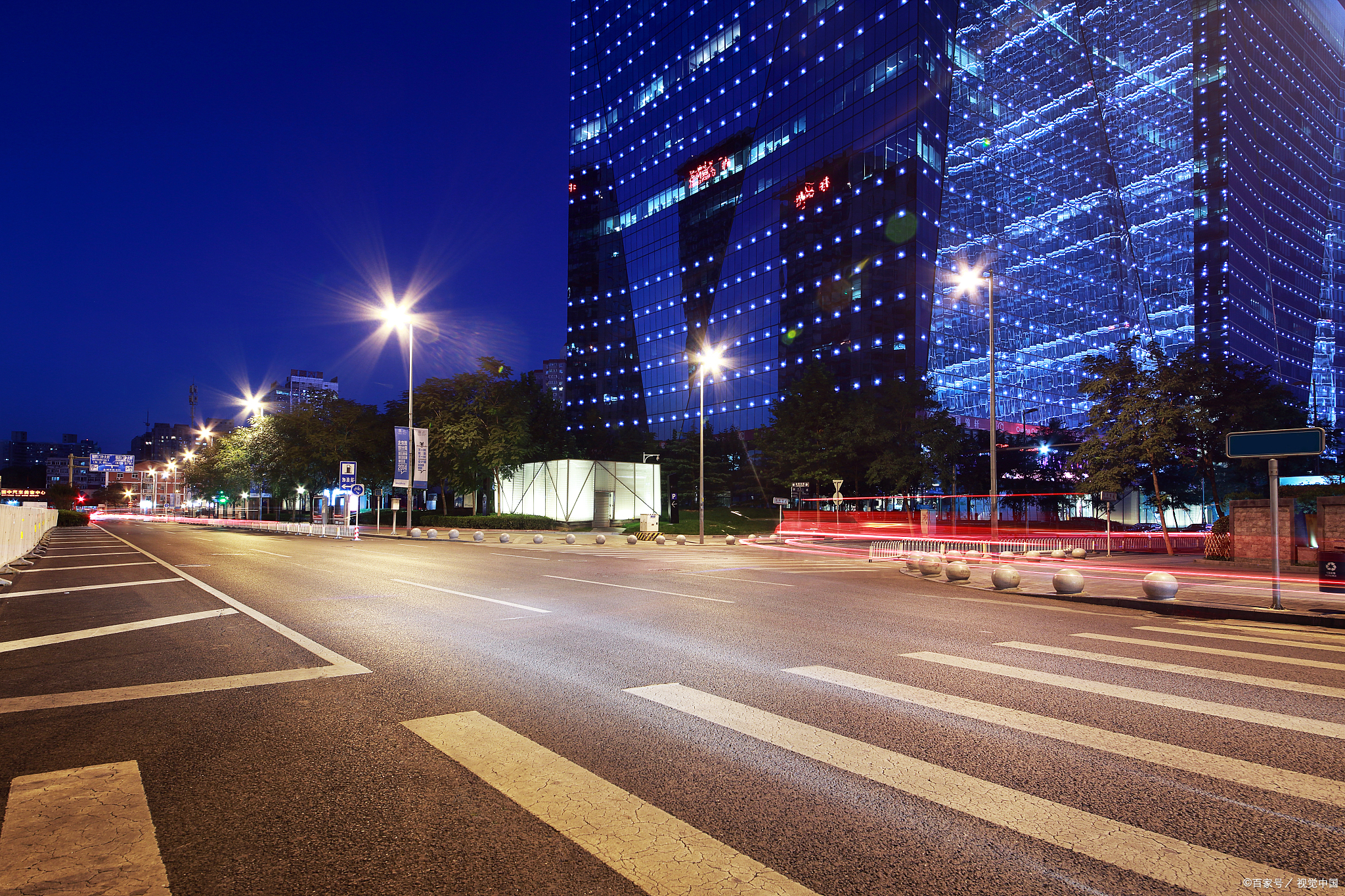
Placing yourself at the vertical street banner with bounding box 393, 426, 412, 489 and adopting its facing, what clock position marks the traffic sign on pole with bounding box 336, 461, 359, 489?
The traffic sign on pole is roughly at 4 o'clock from the vertical street banner.

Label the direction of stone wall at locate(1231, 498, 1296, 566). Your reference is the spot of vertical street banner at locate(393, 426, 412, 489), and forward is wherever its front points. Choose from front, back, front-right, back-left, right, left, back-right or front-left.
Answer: front-left

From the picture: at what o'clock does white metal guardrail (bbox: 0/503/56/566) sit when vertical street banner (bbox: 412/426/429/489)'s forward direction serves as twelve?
The white metal guardrail is roughly at 1 o'clock from the vertical street banner.

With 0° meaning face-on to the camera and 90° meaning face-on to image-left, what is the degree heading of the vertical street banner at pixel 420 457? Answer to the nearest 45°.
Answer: approximately 0°

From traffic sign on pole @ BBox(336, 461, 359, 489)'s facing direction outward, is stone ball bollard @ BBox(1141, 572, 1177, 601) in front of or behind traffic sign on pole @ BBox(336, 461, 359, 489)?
in front

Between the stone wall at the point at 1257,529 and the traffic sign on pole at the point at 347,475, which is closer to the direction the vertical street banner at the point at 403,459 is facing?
the stone wall

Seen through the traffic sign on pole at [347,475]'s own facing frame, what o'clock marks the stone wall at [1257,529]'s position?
The stone wall is roughly at 11 o'clock from the traffic sign on pole.

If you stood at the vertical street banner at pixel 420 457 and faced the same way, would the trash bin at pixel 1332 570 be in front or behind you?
in front

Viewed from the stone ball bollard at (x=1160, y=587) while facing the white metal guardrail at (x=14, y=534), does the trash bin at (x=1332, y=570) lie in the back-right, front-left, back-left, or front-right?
back-right

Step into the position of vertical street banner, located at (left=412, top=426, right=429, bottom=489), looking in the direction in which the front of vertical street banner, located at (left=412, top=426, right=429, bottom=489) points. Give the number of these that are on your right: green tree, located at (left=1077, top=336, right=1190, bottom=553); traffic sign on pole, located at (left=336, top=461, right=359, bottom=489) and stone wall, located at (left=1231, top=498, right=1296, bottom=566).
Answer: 1
